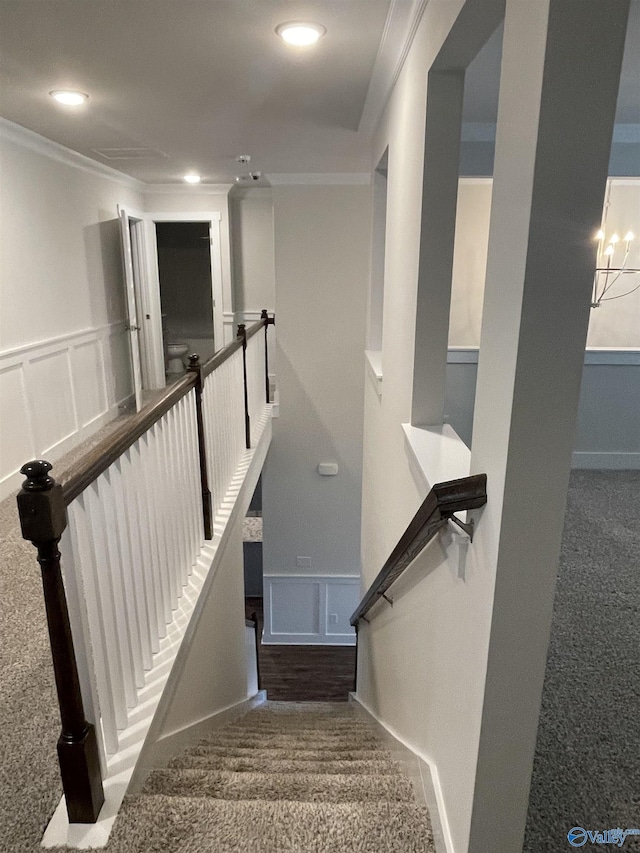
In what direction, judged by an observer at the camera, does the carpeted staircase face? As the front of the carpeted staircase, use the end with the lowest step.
facing away from the viewer

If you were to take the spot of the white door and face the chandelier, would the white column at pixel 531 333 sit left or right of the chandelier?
right

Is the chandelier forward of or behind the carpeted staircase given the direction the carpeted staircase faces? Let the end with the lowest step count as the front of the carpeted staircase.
forward

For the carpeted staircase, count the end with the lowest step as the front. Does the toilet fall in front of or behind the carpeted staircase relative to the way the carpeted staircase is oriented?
in front

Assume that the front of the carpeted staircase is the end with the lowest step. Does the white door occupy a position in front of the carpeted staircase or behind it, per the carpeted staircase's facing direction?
in front

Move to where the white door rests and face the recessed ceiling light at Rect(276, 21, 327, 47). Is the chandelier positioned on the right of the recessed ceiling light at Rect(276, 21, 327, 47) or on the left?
left
